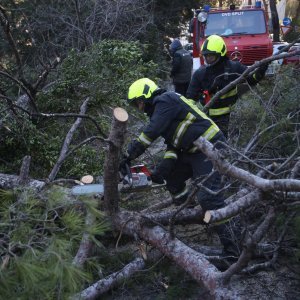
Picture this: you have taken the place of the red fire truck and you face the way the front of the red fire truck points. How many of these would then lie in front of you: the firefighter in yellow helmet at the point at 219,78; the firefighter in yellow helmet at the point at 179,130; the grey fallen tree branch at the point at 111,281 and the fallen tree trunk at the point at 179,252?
4

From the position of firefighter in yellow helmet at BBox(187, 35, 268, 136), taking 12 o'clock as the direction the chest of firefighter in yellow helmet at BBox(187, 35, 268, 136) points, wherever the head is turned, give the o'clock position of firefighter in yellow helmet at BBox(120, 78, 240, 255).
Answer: firefighter in yellow helmet at BBox(120, 78, 240, 255) is roughly at 1 o'clock from firefighter in yellow helmet at BBox(187, 35, 268, 136).

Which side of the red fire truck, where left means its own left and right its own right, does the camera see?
front

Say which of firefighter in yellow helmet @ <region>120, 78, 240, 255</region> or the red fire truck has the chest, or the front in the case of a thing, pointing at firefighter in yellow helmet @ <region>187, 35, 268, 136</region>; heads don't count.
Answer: the red fire truck

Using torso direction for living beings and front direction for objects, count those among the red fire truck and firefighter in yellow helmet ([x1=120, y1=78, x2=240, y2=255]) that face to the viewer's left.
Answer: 1

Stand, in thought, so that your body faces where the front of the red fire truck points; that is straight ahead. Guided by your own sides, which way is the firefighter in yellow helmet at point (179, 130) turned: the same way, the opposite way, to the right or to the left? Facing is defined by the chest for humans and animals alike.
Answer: to the right

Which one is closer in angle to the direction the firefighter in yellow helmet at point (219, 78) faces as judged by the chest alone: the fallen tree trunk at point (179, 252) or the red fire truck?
the fallen tree trunk

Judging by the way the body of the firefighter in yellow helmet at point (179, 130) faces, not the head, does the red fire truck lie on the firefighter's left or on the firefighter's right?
on the firefighter's right

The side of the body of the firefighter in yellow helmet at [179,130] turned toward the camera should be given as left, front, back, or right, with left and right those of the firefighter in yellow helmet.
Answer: left

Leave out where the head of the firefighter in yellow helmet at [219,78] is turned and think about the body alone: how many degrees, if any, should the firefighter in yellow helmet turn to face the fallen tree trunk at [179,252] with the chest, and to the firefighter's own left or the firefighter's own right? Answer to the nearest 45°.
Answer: approximately 45° to the firefighter's own left

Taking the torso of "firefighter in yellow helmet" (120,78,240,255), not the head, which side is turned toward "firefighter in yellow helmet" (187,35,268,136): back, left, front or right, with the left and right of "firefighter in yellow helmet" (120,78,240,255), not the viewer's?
right

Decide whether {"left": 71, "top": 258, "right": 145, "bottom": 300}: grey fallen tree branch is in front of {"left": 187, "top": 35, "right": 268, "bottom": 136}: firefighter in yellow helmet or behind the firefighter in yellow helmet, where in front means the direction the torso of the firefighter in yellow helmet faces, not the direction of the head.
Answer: in front

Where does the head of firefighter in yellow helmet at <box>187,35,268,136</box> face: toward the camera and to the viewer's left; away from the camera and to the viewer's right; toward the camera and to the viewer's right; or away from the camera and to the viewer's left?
toward the camera and to the viewer's left

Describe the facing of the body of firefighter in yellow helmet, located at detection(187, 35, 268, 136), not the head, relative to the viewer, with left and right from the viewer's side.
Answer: facing the viewer and to the left of the viewer

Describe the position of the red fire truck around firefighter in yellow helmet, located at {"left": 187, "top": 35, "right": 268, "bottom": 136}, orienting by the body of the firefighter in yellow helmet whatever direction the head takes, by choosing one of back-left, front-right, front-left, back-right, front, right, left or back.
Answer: back-right
